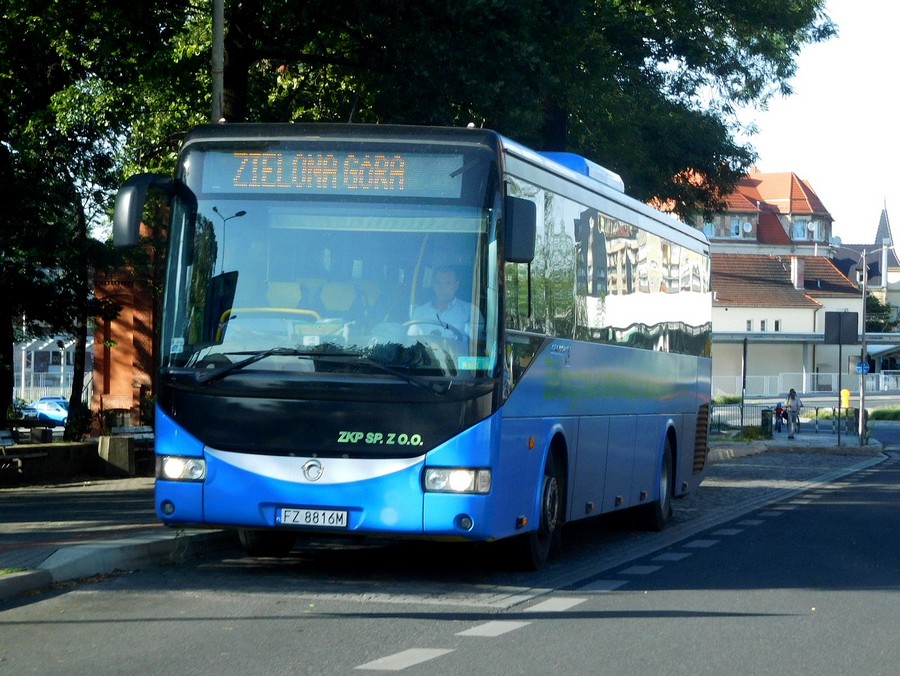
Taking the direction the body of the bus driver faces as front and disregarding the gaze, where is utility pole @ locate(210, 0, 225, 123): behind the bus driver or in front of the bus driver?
behind

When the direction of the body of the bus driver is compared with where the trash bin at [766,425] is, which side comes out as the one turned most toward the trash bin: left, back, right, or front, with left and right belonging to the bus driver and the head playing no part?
back

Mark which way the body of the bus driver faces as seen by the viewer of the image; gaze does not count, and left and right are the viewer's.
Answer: facing the viewer

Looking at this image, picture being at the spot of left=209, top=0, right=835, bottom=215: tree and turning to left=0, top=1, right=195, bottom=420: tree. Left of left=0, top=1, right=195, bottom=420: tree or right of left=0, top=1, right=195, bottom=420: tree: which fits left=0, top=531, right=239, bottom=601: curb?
left

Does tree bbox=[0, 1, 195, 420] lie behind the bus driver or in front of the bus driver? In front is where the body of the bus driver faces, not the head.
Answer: behind

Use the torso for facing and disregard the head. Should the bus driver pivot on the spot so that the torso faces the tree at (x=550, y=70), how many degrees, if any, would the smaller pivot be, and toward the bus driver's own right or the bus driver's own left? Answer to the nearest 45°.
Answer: approximately 180°
